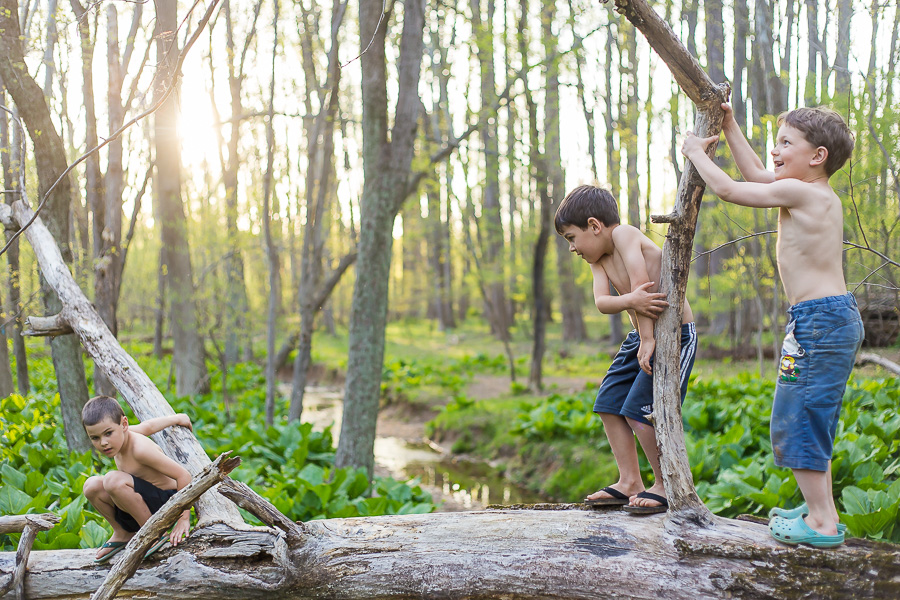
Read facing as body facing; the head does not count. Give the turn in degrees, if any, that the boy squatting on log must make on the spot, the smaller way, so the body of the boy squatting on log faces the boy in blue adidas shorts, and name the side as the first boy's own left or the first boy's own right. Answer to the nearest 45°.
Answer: approximately 90° to the first boy's own left

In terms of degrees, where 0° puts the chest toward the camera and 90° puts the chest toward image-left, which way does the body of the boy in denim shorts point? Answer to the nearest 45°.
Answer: approximately 90°

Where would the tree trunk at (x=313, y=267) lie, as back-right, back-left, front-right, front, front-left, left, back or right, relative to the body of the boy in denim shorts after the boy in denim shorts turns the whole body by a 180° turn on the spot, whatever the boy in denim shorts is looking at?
back-left

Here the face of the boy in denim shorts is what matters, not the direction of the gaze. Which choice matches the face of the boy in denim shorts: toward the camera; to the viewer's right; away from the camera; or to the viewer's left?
to the viewer's left

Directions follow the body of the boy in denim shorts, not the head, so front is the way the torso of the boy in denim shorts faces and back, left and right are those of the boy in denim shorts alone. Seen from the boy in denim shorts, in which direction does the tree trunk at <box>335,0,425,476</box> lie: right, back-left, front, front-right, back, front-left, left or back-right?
front-right

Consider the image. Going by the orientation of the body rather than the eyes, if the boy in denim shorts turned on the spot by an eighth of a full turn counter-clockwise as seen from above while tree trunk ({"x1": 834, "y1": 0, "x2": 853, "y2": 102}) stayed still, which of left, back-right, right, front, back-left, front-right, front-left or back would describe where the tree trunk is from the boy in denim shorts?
back-right

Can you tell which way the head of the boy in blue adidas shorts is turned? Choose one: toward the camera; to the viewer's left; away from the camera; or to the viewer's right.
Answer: to the viewer's left
